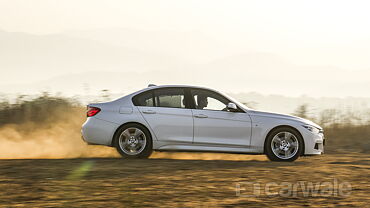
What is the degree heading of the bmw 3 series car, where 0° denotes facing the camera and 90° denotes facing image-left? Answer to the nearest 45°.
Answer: approximately 270°
